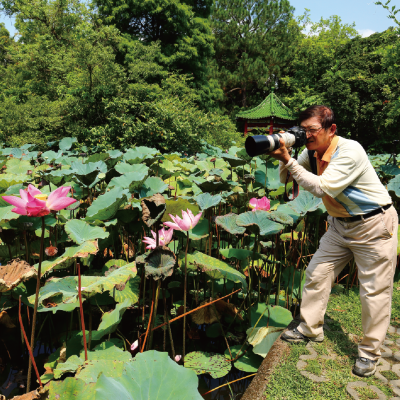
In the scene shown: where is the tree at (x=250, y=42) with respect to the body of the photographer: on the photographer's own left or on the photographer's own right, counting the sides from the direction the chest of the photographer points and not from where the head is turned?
on the photographer's own right

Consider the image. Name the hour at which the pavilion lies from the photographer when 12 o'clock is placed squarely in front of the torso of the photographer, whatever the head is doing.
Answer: The pavilion is roughly at 4 o'clock from the photographer.

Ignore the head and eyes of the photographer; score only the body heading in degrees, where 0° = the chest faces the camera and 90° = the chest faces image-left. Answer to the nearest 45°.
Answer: approximately 45°
